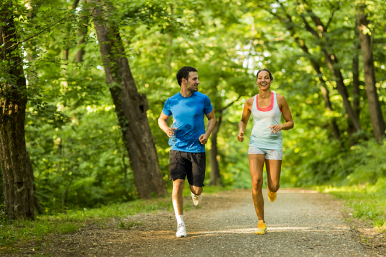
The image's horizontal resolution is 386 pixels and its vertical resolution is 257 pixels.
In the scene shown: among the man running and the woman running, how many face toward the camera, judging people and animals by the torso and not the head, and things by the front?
2

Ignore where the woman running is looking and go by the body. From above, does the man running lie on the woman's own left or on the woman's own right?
on the woman's own right

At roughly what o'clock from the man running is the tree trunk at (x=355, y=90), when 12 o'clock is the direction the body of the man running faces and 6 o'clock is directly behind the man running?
The tree trunk is roughly at 7 o'clock from the man running.

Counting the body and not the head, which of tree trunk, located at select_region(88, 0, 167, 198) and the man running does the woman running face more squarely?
the man running

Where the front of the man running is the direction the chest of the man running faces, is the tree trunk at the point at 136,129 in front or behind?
behind

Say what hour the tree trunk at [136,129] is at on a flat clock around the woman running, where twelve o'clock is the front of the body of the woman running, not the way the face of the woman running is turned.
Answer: The tree trunk is roughly at 5 o'clock from the woman running.
